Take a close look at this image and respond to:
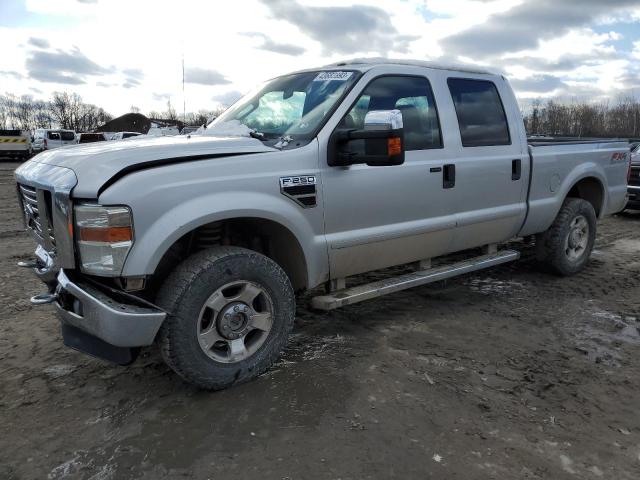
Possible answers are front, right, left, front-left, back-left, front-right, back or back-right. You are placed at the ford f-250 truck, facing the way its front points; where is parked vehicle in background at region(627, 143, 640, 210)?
back

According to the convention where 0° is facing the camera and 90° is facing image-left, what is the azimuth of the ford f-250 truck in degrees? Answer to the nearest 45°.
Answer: approximately 45°

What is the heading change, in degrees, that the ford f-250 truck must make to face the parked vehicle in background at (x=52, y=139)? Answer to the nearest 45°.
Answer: approximately 90° to its right

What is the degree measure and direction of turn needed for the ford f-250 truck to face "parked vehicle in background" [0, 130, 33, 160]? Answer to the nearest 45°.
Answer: approximately 90° to its right
